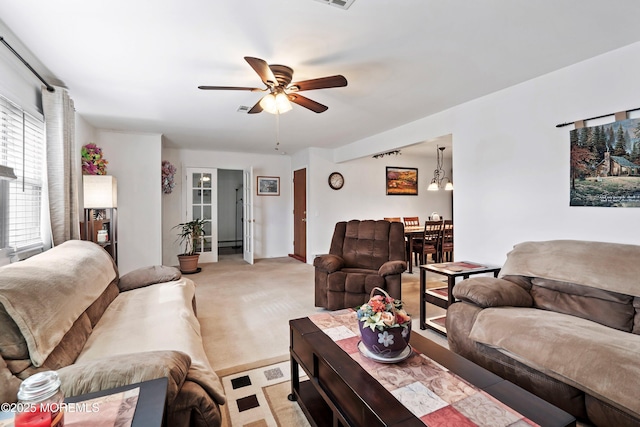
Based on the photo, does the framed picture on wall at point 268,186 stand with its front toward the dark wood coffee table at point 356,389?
yes

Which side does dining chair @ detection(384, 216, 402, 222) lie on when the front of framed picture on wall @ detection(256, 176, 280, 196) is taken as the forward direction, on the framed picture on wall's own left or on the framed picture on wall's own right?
on the framed picture on wall's own left

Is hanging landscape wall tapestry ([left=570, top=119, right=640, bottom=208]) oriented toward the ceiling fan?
yes

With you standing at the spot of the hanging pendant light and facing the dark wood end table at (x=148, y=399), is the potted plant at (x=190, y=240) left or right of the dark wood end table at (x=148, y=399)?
right

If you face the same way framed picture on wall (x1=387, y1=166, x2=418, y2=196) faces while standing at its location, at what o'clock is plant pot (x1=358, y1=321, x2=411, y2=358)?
The plant pot is roughly at 12 o'clock from the framed picture on wall.

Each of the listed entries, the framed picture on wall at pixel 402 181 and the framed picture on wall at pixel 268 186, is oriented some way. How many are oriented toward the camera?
2

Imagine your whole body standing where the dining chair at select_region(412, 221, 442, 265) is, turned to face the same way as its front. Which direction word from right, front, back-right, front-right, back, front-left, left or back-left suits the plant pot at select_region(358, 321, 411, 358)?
back-left

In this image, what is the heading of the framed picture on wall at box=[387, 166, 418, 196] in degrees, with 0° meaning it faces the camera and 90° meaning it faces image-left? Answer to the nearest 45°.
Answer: approximately 0°

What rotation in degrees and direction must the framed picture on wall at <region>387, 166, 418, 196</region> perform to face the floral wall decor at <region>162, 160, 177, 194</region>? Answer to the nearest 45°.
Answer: approximately 45° to its right

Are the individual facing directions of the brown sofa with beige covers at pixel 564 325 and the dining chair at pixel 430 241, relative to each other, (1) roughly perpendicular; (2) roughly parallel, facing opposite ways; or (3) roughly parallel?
roughly perpendicular
